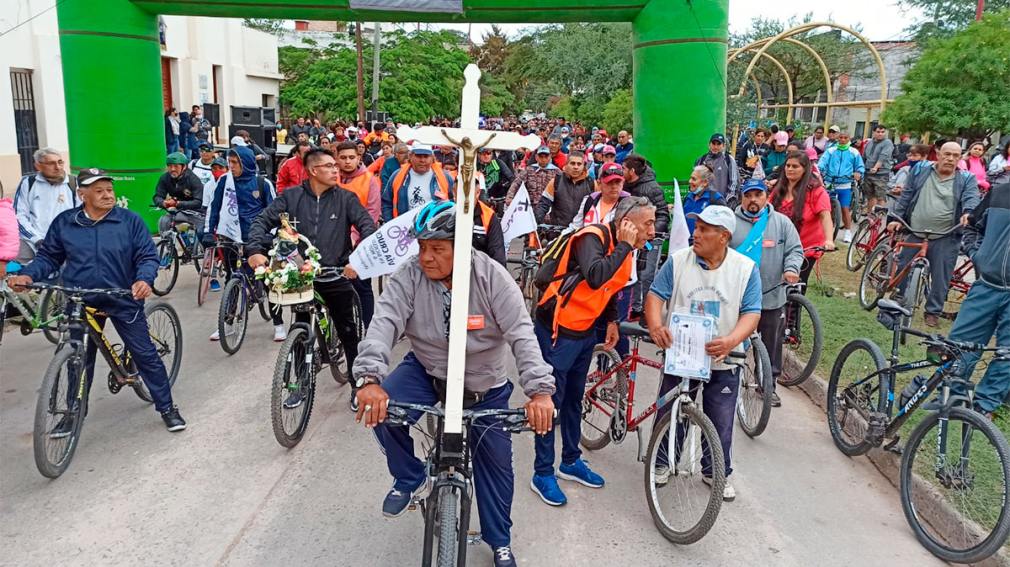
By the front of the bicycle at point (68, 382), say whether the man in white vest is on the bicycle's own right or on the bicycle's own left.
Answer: on the bicycle's own left

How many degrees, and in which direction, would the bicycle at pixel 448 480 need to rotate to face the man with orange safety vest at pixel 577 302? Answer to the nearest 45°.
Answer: approximately 135° to its left

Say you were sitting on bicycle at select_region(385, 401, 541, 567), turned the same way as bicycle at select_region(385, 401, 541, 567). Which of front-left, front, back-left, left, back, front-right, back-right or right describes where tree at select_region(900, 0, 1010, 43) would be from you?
back-left

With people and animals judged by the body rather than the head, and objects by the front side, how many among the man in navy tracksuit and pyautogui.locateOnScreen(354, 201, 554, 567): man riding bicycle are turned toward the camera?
2

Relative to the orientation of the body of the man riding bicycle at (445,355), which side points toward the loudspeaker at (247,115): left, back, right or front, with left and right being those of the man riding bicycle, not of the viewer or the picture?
back

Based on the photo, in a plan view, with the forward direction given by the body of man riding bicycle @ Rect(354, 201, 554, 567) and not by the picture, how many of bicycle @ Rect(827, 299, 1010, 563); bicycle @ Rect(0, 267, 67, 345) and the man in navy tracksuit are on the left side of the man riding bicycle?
1

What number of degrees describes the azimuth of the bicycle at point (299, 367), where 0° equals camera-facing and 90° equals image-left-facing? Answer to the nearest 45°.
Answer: approximately 45°
